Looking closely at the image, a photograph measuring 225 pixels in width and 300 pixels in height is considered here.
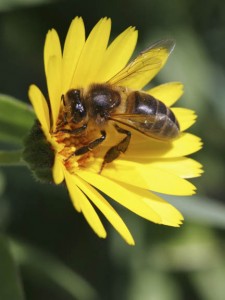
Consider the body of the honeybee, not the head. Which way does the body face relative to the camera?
to the viewer's left
